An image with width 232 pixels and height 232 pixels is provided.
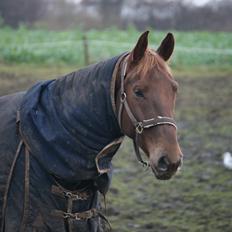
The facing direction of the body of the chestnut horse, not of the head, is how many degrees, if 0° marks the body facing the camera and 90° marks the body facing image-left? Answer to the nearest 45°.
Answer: approximately 315°

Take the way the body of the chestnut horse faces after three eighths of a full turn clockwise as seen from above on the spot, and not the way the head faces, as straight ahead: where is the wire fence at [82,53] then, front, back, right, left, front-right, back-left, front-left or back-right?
right

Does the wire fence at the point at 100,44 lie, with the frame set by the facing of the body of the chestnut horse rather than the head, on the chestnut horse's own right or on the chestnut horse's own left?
on the chestnut horse's own left
